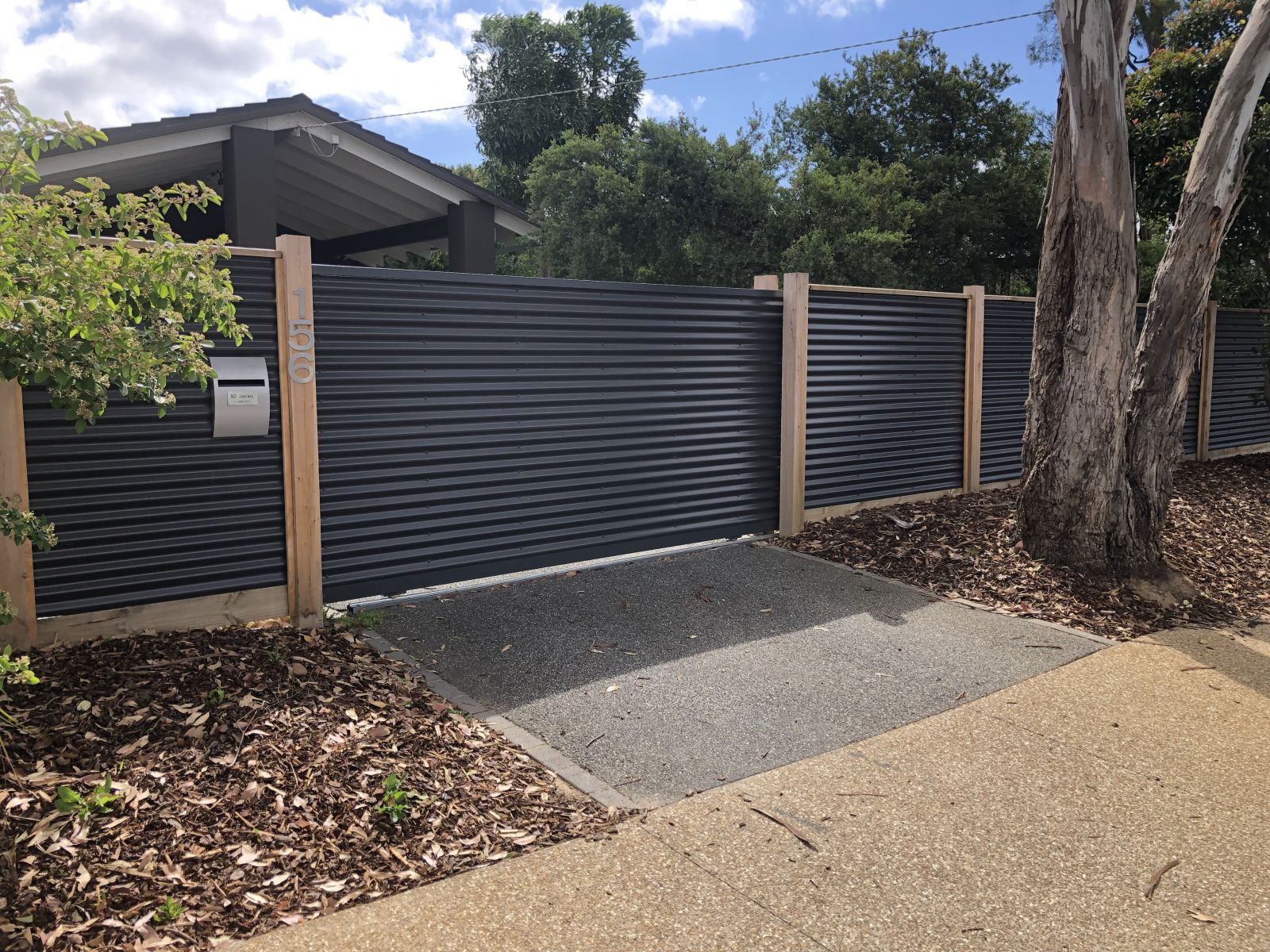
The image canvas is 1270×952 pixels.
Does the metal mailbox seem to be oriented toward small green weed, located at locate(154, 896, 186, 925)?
yes

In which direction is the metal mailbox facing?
toward the camera

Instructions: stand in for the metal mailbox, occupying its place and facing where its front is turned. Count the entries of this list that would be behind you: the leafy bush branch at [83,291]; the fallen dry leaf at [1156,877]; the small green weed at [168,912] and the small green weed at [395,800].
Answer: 0

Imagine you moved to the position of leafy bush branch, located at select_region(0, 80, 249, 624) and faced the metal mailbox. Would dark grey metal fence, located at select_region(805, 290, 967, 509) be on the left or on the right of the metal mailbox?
right

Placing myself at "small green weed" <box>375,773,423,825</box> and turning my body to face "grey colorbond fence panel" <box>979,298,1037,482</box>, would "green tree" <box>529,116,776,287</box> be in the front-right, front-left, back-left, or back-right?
front-left

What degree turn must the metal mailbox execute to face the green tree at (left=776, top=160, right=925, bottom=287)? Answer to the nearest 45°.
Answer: approximately 135° to its left

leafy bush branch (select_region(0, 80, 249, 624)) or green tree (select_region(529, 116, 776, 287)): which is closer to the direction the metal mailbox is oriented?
the leafy bush branch

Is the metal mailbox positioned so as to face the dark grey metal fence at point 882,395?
no

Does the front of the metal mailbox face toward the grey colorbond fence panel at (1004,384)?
no

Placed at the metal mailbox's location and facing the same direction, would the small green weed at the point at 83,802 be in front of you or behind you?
in front

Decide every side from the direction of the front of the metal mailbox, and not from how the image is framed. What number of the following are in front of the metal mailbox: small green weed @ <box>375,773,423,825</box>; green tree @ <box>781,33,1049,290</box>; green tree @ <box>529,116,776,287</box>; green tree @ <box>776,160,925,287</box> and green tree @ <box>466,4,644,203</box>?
1

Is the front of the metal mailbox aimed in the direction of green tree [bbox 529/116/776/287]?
no

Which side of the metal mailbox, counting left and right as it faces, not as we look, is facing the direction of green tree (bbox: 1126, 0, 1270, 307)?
left

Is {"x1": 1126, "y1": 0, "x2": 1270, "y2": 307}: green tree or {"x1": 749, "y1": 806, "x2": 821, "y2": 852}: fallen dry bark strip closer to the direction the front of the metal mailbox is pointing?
the fallen dry bark strip

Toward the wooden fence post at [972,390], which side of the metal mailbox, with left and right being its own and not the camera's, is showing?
left

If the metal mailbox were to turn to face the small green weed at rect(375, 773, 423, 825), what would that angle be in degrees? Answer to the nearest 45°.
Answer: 0° — it already faces it
